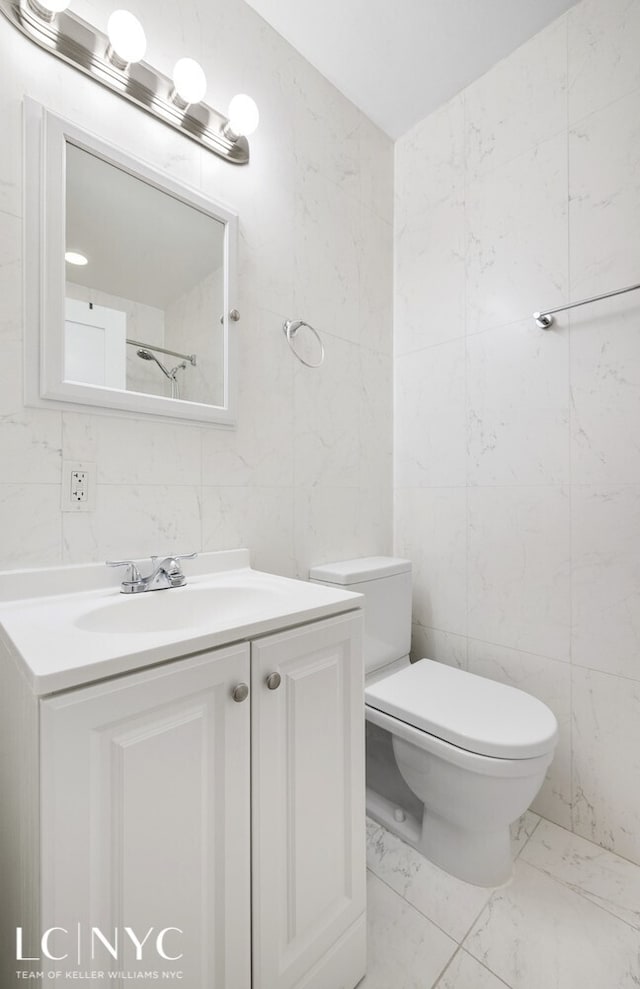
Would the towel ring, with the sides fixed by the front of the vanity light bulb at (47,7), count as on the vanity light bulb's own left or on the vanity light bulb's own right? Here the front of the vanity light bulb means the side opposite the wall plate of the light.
on the vanity light bulb's own left

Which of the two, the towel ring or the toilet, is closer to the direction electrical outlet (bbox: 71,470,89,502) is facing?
the toilet

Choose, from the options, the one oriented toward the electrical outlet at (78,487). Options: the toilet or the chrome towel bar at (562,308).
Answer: the chrome towel bar

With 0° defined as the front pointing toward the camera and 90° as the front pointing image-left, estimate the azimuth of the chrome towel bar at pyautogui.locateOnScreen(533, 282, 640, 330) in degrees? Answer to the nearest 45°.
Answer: approximately 45°

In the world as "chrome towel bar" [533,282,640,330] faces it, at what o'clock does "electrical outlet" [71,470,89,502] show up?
The electrical outlet is roughly at 12 o'clock from the chrome towel bar.

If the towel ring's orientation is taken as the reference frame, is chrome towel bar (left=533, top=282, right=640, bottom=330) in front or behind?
in front
